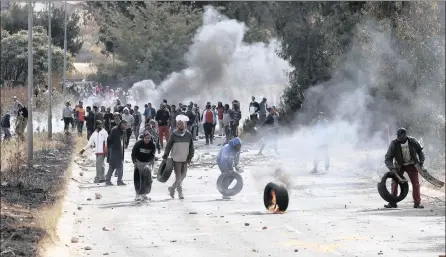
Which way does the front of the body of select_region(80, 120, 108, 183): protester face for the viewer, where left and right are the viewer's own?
facing the viewer

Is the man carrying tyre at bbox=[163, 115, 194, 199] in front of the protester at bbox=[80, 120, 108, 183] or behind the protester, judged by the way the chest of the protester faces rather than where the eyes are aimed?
in front

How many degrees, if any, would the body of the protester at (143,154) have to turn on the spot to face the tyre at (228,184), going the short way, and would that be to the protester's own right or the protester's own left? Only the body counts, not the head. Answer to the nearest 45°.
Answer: approximately 90° to the protester's own left

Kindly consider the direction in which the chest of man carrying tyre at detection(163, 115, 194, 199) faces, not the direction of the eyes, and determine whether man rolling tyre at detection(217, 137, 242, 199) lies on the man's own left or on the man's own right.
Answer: on the man's own left

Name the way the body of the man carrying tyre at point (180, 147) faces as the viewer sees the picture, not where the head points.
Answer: toward the camera

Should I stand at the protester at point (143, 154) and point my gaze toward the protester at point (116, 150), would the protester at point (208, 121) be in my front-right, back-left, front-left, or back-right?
front-right

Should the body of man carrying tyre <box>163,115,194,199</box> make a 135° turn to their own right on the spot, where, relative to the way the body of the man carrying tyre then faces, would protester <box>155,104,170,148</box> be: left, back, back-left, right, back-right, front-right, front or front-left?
front-right

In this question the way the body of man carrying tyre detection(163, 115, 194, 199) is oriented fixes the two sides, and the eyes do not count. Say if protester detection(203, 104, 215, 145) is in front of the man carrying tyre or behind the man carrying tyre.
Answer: behind

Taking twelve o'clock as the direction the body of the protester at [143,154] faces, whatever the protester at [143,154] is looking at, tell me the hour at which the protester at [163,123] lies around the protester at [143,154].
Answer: the protester at [163,123] is roughly at 6 o'clock from the protester at [143,154].

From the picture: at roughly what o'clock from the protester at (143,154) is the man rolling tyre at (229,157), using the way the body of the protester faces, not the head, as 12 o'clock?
The man rolling tyre is roughly at 9 o'clock from the protester.
